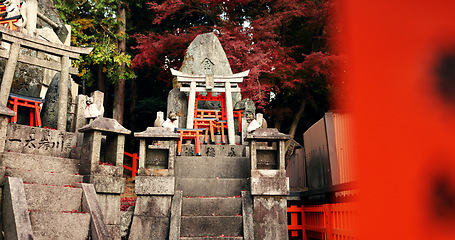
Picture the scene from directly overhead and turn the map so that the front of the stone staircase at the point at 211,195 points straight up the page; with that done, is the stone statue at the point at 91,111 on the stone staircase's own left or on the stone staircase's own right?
on the stone staircase's own right

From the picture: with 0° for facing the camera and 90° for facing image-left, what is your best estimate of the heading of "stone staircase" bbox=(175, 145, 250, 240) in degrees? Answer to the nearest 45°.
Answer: approximately 0°

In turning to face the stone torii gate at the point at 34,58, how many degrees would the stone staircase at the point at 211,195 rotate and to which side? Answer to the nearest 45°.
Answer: approximately 90° to its right

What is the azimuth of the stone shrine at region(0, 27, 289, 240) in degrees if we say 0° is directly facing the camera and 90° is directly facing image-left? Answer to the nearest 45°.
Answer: approximately 0°
